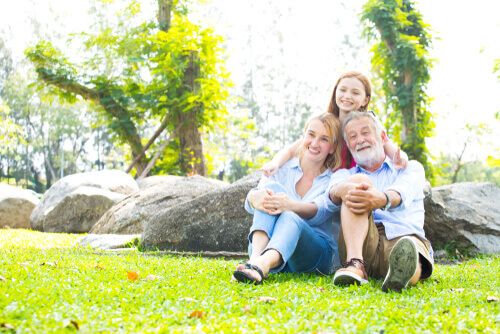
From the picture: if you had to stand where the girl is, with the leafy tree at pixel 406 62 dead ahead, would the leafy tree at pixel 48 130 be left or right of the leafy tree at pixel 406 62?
left

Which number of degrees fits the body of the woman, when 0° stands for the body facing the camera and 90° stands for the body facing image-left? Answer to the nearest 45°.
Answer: approximately 45°

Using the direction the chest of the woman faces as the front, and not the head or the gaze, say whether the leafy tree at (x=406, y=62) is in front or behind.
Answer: behind

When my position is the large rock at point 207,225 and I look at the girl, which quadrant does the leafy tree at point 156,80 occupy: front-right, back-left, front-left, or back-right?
back-left

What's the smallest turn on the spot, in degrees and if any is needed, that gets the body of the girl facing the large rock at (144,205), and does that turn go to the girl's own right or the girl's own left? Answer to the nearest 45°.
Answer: approximately 135° to the girl's own right

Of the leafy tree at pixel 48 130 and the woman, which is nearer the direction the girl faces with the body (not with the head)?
the woman

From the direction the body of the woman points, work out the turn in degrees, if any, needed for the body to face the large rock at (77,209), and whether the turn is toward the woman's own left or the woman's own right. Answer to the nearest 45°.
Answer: approximately 90° to the woman's own right

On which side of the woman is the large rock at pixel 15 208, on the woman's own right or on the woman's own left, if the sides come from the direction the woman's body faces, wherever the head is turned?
on the woman's own right

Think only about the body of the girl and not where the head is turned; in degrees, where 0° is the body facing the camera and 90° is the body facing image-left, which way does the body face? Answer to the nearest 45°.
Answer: approximately 0°
